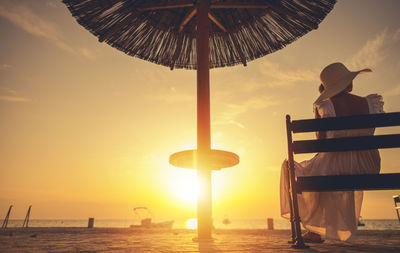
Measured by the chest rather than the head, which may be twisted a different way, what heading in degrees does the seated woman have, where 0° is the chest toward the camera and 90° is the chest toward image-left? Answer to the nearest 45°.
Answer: approximately 135°
